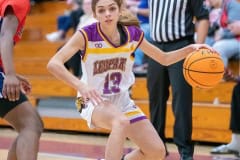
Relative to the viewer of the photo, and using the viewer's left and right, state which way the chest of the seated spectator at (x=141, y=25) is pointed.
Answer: facing the viewer and to the left of the viewer

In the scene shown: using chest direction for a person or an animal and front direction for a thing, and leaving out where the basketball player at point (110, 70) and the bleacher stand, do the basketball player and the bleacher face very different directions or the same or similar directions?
same or similar directions

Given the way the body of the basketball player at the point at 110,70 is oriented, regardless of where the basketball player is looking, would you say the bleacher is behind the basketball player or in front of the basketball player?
behind

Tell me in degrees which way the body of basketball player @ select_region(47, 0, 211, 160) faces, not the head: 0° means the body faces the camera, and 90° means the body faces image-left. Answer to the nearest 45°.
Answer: approximately 0°

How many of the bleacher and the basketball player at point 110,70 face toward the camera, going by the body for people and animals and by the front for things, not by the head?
2

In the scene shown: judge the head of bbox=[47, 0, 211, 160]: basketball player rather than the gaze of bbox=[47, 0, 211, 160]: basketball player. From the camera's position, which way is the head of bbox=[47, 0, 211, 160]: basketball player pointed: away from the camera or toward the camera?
toward the camera

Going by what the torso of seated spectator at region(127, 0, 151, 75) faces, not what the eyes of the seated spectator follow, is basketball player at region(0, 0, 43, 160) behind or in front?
in front

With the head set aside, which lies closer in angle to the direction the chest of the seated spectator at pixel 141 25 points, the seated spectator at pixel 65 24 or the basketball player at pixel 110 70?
the basketball player

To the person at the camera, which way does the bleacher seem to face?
facing the viewer

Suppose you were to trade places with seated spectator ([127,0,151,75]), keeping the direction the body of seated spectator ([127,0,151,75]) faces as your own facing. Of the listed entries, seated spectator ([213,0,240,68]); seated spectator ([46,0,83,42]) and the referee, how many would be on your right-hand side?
1

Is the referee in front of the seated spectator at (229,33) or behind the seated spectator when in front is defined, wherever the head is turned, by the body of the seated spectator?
in front
